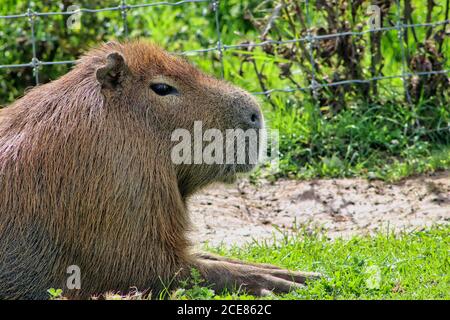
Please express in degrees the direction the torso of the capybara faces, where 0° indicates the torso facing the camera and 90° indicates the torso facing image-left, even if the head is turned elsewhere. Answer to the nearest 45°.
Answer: approximately 270°

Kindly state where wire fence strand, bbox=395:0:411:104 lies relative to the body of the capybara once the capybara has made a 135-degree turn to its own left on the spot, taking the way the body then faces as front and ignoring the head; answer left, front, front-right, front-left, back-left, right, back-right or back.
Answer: right

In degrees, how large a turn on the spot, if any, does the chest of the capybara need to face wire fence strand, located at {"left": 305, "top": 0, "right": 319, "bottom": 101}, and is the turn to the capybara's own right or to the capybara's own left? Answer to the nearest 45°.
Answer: approximately 45° to the capybara's own left
